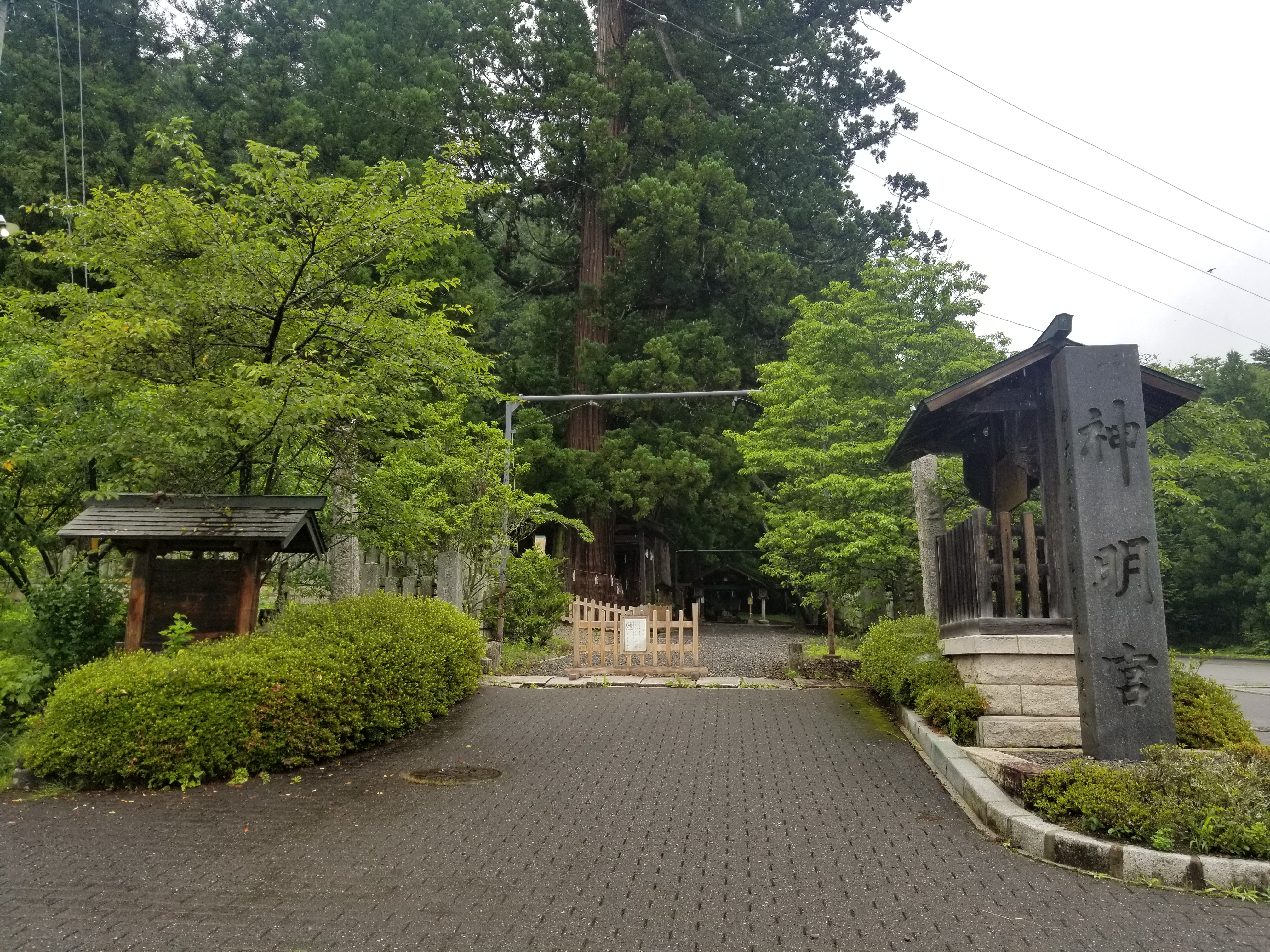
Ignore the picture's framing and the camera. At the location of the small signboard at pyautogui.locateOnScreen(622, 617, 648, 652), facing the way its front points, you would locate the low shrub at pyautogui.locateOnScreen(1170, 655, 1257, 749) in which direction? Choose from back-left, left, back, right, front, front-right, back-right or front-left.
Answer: front-left

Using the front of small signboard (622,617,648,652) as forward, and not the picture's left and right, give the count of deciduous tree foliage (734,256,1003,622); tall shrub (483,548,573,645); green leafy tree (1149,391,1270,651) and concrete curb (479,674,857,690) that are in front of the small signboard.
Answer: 1

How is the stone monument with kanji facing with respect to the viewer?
toward the camera

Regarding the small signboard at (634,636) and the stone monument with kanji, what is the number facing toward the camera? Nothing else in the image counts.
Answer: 2

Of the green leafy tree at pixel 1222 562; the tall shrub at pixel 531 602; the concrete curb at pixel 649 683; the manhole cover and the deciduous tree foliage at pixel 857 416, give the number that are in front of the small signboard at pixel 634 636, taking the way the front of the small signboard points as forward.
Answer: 2

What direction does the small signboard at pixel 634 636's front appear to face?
toward the camera

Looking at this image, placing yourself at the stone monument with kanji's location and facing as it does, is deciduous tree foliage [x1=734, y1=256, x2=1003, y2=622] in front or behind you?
behind

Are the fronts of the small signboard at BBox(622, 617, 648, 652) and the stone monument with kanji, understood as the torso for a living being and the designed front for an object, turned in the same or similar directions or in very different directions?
same or similar directions

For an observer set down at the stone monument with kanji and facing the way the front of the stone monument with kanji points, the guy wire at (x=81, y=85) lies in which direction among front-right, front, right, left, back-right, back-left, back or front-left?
right

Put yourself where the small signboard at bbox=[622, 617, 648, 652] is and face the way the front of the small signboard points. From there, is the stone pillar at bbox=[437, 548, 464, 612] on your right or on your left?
on your right

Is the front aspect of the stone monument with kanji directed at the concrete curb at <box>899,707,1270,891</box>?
yes
